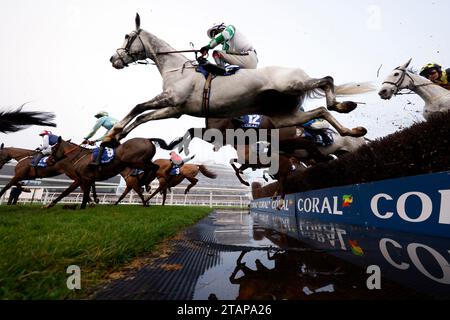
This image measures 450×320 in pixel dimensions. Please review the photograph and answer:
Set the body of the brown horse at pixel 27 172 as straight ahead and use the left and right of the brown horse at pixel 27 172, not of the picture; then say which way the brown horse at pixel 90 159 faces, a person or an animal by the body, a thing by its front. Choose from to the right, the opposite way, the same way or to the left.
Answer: the same way

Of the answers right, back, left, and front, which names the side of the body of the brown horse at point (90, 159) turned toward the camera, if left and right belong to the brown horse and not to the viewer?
left

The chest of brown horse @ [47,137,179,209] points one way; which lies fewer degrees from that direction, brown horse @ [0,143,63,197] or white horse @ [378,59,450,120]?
the brown horse

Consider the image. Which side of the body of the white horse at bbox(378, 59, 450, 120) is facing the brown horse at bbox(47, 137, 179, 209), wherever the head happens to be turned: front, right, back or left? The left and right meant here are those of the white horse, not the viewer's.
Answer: front

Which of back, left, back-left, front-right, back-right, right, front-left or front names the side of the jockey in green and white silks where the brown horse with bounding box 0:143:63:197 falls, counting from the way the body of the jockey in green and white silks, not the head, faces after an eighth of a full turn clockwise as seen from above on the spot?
front

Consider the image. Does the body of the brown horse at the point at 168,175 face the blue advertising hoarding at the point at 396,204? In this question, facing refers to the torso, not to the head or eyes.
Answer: no

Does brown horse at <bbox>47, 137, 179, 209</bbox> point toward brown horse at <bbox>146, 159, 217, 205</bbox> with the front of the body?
no

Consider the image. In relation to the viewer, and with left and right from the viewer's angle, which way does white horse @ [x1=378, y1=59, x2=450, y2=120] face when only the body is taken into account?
facing to the left of the viewer

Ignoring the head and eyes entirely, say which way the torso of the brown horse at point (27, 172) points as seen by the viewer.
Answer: to the viewer's left

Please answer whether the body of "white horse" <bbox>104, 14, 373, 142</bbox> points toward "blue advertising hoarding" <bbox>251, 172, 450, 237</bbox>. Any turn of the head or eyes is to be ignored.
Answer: no

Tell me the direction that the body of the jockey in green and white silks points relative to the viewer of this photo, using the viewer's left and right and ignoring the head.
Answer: facing to the left of the viewer

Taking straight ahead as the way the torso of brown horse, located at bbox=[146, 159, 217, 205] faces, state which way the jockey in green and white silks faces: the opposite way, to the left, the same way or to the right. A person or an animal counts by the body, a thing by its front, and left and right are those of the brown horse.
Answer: the same way

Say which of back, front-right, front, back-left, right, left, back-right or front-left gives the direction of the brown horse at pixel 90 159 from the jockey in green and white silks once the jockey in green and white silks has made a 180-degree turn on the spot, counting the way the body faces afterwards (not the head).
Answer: back-left
